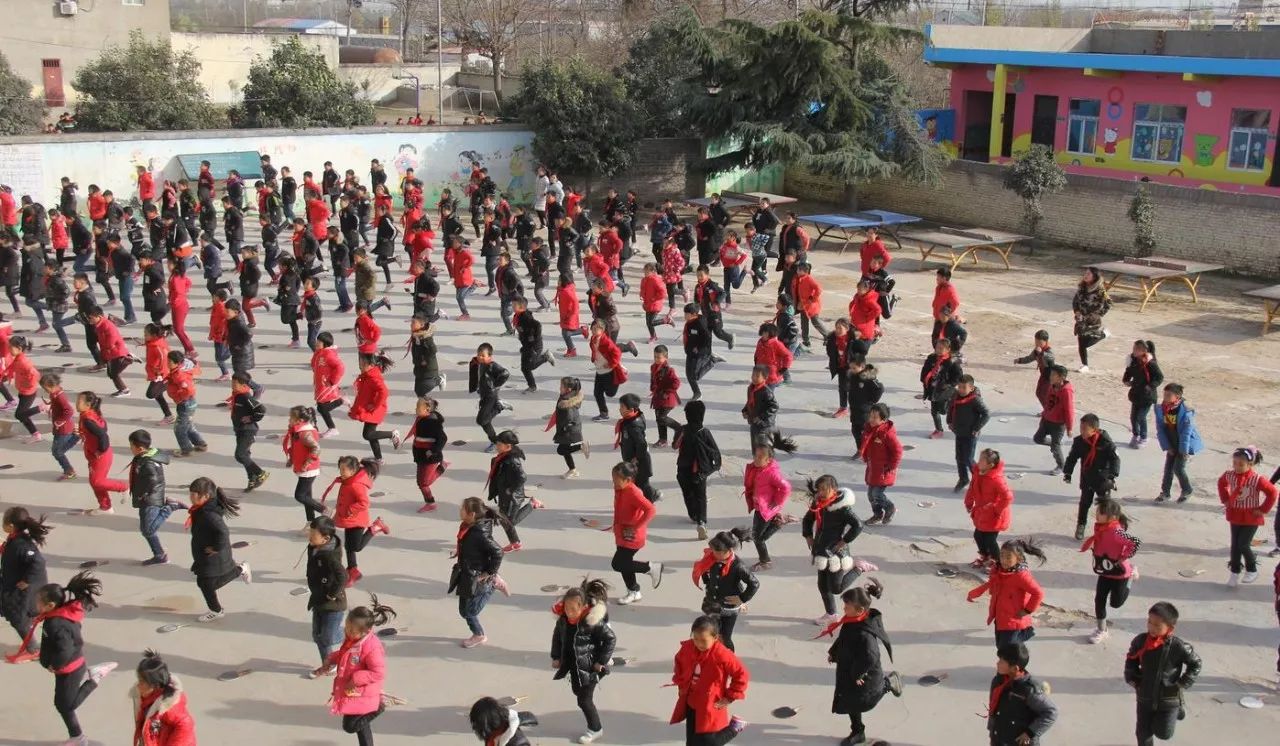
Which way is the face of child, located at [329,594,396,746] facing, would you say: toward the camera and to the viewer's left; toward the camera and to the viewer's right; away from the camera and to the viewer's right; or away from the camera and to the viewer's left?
toward the camera and to the viewer's left

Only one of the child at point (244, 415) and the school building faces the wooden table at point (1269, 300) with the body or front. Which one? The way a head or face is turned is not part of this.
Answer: the school building

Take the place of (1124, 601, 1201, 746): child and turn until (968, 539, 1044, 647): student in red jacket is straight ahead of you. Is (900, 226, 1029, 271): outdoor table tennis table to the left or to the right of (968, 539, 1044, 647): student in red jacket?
right

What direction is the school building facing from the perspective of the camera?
toward the camera

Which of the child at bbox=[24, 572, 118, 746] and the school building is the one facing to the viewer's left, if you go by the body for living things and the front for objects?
the child

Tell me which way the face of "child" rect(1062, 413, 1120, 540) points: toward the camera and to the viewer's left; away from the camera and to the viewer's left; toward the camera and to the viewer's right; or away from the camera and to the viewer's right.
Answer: toward the camera and to the viewer's left

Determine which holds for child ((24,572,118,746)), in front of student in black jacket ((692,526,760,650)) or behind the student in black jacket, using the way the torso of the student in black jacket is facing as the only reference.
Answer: in front

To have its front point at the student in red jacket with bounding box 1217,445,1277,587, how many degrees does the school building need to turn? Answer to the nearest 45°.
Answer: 0° — it already faces them

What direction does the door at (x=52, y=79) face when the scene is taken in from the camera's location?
facing the viewer

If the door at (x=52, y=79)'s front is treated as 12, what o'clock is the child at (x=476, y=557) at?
The child is roughly at 12 o'clock from the door.

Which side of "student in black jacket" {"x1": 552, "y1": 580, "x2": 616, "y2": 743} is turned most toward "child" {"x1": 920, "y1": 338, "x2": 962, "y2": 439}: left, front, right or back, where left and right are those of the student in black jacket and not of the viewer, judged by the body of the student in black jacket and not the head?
back

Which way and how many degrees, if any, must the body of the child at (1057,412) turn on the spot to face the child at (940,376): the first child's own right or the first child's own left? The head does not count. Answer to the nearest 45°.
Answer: approximately 90° to the first child's own right

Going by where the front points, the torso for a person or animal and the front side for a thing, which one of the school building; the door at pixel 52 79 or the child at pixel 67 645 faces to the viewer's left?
the child

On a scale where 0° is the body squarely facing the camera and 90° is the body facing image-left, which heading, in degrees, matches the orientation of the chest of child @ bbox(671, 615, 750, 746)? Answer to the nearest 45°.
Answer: approximately 45°
